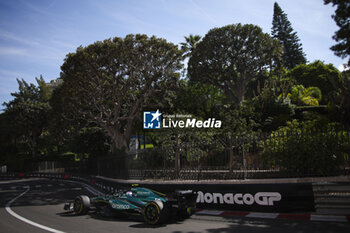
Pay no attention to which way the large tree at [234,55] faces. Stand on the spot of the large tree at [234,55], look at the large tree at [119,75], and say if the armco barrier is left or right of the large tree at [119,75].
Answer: left

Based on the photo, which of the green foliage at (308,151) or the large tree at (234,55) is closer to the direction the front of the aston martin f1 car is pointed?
the large tree

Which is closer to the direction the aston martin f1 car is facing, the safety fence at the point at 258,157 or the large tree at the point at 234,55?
the large tree

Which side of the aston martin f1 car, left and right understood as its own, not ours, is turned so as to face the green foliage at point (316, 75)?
right

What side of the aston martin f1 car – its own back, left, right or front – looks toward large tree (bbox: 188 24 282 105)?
right

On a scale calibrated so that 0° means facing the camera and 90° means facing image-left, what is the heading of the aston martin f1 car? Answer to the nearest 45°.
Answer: approximately 135°

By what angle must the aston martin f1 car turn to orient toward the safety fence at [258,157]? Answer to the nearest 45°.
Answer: approximately 135° to its right
